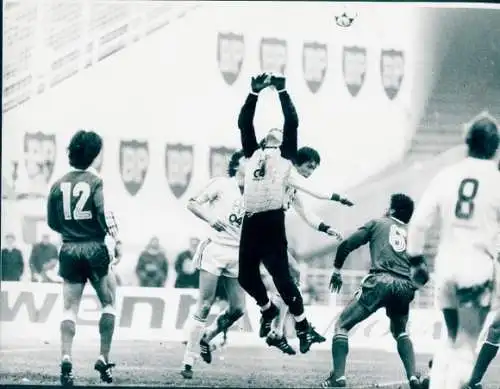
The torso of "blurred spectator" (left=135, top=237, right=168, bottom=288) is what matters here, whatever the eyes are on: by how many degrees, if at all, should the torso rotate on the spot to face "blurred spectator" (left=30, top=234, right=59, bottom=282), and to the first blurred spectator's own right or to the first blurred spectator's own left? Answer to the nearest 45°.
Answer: approximately 90° to the first blurred spectator's own right

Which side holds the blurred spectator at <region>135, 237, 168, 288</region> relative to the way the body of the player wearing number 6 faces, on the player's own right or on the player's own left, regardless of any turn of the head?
on the player's own left

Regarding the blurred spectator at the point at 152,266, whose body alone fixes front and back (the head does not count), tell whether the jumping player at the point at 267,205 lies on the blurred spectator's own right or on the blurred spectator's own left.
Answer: on the blurred spectator's own left

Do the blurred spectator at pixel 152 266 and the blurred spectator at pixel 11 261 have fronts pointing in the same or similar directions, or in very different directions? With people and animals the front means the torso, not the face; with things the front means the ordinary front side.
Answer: same or similar directions

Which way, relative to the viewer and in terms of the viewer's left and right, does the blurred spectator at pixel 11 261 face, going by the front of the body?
facing the viewer

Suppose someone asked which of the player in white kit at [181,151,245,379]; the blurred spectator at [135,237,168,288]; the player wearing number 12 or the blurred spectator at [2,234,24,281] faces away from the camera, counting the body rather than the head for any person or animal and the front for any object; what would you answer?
the player wearing number 12

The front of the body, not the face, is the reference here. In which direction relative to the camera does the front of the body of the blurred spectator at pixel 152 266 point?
toward the camera

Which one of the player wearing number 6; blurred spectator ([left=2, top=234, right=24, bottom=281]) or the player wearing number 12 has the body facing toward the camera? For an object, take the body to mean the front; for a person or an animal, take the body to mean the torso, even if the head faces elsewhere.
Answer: the blurred spectator

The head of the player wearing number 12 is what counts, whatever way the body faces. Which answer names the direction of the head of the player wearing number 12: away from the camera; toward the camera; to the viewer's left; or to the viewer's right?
away from the camera

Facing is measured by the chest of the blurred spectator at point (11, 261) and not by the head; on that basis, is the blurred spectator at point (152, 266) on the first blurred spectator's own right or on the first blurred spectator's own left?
on the first blurred spectator's own left

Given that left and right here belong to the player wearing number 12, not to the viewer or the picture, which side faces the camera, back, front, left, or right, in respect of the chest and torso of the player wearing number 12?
back

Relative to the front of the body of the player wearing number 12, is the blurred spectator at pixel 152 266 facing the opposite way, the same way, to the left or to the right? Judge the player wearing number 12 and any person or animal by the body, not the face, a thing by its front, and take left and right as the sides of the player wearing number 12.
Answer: the opposite way

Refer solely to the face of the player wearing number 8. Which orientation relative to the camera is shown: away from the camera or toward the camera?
away from the camera
